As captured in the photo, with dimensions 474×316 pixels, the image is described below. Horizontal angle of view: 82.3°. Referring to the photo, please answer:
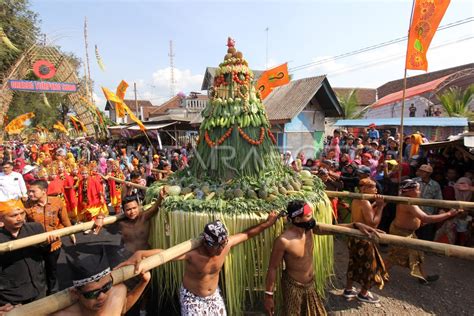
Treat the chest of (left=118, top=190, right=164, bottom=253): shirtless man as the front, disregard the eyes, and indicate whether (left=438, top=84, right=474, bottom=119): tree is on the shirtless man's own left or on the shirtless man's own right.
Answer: on the shirtless man's own left

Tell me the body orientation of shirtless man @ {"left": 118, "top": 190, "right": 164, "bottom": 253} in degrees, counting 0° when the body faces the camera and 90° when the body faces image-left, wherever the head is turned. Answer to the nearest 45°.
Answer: approximately 0°

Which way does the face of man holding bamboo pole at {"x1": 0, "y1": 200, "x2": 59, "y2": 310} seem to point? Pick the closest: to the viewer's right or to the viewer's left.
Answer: to the viewer's right

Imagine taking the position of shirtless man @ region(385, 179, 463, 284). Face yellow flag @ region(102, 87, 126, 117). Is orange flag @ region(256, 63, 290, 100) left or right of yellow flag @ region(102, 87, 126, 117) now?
right

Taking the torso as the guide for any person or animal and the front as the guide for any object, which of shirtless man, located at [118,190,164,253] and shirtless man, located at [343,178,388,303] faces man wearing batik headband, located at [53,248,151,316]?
shirtless man, located at [118,190,164,253]
